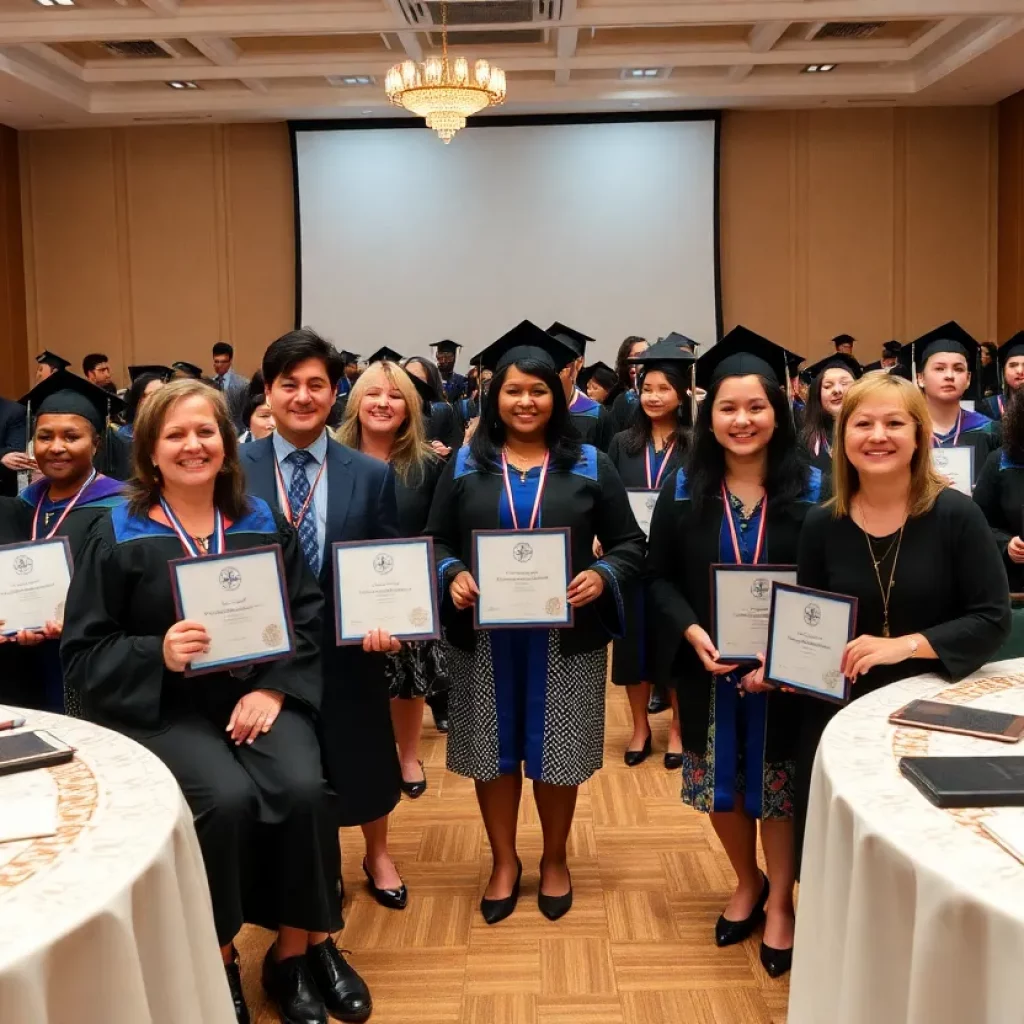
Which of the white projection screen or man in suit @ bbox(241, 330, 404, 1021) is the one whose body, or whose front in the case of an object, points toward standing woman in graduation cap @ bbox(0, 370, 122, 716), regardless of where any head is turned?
the white projection screen

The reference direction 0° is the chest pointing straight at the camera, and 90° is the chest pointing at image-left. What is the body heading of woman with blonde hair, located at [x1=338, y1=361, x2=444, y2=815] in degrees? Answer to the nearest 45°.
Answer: approximately 0°

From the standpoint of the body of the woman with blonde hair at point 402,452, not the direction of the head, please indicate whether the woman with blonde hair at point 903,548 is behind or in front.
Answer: in front

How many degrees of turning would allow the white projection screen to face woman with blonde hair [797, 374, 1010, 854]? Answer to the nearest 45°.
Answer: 0° — it already faces them

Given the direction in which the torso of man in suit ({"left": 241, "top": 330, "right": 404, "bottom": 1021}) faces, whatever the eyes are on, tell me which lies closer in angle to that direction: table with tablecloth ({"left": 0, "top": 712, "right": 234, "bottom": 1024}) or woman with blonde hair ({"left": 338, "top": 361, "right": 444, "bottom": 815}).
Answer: the table with tablecloth

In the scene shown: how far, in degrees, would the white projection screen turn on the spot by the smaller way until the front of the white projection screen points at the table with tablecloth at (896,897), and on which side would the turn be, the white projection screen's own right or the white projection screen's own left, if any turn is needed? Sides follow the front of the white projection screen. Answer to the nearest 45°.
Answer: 0° — it already faces it

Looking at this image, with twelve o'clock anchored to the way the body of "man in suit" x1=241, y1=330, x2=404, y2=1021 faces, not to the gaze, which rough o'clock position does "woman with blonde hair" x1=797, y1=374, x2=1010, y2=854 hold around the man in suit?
The woman with blonde hair is roughly at 10 o'clock from the man in suit.

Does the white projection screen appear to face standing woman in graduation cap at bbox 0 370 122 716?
yes

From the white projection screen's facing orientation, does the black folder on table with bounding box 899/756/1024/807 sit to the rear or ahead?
ahead

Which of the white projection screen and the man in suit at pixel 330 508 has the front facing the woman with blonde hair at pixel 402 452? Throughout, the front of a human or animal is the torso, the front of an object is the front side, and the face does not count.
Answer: the white projection screen

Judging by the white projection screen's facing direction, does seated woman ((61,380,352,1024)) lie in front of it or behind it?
in front

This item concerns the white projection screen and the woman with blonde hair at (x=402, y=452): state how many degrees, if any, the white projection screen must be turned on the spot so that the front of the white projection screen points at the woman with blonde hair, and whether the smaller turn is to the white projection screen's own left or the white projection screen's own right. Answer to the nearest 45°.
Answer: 0° — it already faces them

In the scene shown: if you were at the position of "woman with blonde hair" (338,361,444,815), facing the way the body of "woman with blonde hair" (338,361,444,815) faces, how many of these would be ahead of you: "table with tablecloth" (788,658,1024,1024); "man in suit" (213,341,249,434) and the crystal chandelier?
1
